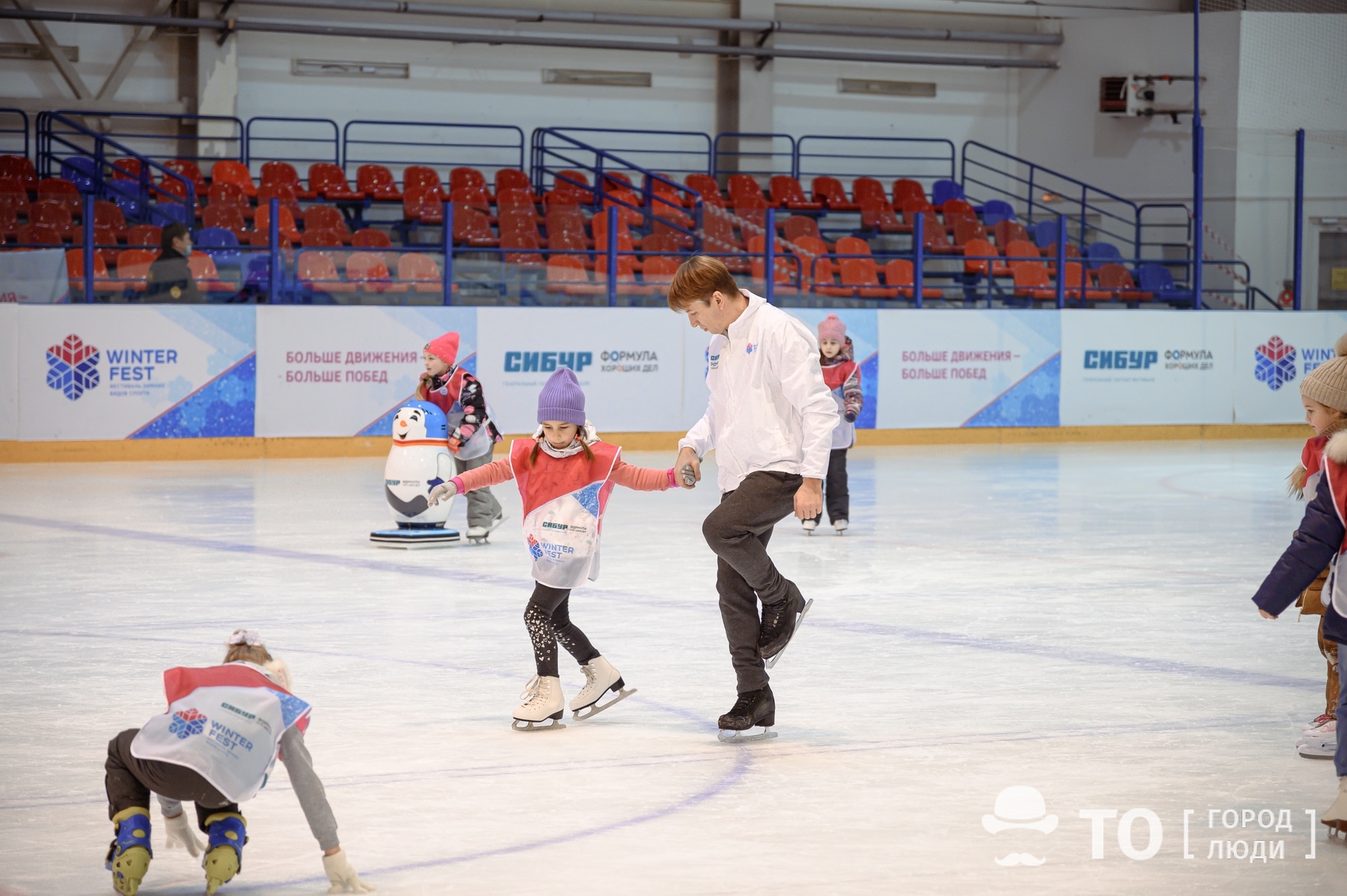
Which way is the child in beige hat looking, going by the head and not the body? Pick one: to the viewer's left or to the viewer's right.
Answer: to the viewer's left

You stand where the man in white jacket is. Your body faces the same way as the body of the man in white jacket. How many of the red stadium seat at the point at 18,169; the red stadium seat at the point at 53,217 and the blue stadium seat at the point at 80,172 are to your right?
3

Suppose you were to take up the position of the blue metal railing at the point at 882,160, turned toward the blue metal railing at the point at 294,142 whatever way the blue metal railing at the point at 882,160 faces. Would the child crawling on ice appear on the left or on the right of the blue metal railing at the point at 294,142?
left

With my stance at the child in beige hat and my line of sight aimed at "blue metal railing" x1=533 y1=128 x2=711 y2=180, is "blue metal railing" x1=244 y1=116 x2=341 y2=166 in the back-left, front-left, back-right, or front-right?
front-left

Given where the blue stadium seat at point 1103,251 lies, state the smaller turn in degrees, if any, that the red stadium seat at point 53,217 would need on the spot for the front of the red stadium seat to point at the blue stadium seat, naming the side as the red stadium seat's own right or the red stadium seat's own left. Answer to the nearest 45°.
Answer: approximately 45° to the red stadium seat's own left

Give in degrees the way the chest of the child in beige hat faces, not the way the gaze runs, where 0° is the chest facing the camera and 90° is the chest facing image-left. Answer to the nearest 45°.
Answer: approximately 90°

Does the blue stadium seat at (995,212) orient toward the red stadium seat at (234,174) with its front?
no

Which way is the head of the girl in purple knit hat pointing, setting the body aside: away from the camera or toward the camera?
toward the camera

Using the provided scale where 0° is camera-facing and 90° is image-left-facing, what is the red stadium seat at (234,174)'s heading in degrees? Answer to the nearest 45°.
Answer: approximately 315°

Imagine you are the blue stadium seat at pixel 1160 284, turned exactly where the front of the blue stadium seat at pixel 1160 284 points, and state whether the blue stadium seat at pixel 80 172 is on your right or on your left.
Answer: on your right

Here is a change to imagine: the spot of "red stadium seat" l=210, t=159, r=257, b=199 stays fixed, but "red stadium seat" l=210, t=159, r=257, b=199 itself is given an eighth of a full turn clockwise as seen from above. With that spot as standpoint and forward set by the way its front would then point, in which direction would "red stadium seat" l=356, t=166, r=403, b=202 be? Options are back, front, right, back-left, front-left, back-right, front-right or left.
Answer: left

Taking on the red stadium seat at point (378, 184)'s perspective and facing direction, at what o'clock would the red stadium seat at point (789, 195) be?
the red stadium seat at point (789, 195) is roughly at 10 o'clock from the red stadium seat at point (378, 184).

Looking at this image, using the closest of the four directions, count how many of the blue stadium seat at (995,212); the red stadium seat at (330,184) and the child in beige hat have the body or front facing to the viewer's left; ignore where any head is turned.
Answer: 1

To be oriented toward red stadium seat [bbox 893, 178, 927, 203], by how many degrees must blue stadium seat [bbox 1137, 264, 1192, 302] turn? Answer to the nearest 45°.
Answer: approximately 135° to its right

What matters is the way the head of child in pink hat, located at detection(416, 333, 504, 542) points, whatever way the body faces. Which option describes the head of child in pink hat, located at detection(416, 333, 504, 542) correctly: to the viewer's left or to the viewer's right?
to the viewer's left

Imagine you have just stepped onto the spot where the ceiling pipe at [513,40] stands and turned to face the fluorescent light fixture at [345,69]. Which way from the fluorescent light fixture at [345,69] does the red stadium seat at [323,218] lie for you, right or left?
left

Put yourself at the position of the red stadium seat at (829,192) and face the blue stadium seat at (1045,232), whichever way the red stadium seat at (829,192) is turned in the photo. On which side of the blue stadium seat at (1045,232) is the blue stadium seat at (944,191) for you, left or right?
left

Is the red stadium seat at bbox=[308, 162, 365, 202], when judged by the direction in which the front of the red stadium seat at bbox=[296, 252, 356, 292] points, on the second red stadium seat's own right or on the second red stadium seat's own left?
on the second red stadium seat's own left
